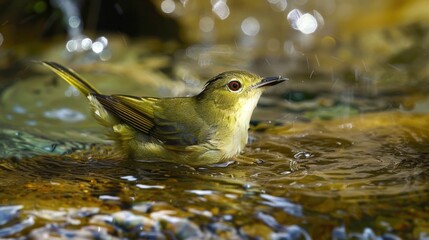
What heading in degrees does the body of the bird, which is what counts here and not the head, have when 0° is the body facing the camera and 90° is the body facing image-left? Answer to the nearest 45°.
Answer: approximately 270°
